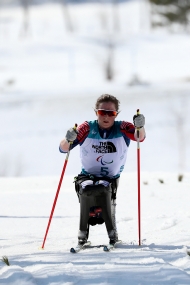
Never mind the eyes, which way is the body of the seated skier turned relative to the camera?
toward the camera
